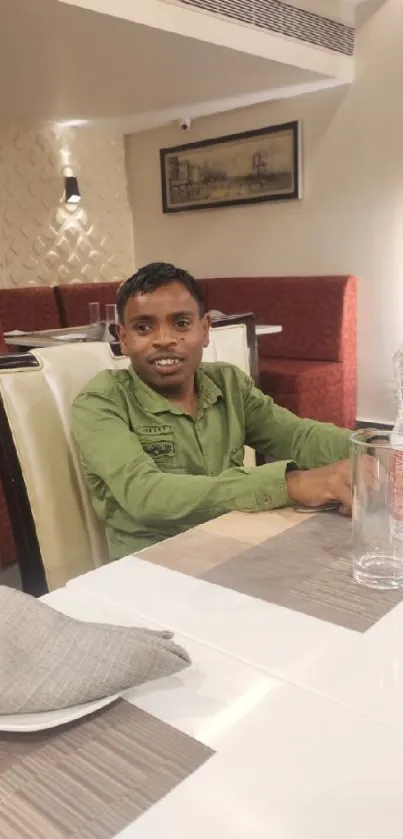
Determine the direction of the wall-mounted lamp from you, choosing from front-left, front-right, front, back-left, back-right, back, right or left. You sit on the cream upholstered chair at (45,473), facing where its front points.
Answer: back-left

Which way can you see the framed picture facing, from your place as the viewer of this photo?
facing the viewer and to the left of the viewer

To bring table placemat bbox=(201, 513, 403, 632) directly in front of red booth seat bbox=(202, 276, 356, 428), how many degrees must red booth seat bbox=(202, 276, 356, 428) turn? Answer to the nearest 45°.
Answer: approximately 45° to its left

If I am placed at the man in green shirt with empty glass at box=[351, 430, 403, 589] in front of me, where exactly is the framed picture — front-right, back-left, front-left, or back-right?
back-left

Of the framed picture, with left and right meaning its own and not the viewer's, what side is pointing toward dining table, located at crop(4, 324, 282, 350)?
front

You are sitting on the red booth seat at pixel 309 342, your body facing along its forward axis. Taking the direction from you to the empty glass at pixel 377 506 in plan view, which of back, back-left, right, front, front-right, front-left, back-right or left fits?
front-left

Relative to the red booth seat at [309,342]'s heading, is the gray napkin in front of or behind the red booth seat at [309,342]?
in front

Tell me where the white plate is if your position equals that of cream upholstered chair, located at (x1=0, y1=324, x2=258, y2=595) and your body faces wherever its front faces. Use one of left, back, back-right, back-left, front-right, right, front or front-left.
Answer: front-right

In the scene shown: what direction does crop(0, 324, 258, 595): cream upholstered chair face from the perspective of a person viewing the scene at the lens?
facing the viewer and to the right of the viewer
